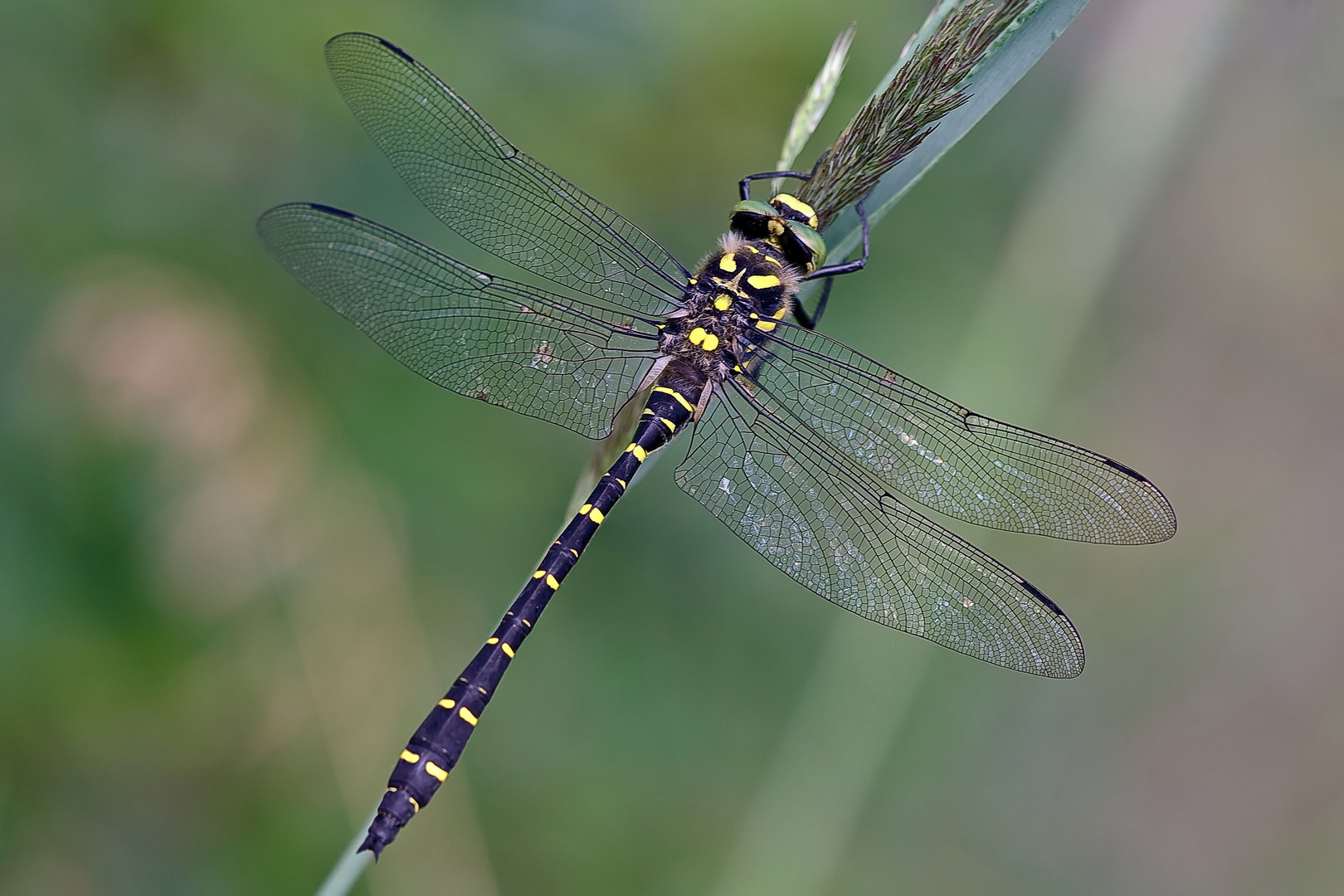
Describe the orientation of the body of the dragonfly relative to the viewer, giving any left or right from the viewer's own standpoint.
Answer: facing away from the viewer and to the right of the viewer
